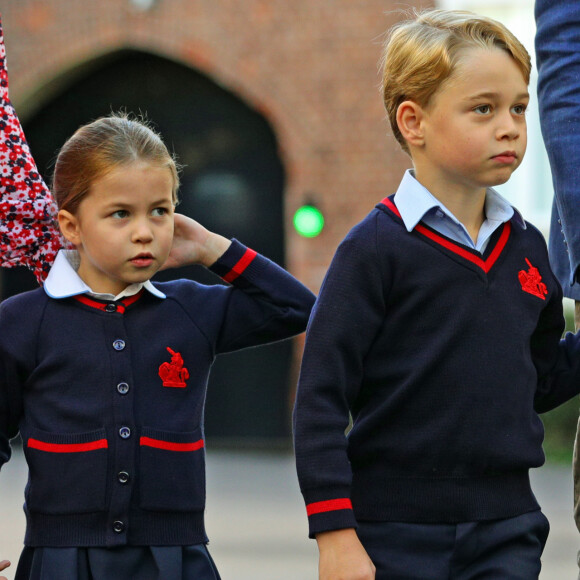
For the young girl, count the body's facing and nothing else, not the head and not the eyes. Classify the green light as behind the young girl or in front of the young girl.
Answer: behind

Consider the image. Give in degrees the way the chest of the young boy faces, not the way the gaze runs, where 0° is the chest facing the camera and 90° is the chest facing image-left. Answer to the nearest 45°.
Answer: approximately 315°

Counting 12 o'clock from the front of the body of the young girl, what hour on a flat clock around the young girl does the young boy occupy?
The young boy is roughly at 10 o'clock from the young girl.

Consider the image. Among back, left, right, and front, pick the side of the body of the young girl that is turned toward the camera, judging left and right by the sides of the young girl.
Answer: front

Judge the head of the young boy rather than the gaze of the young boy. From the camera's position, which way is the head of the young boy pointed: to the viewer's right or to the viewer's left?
to the viewer's right

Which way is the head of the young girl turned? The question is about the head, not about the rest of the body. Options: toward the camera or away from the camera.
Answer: toward the camera

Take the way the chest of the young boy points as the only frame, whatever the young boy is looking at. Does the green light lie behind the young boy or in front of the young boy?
behind

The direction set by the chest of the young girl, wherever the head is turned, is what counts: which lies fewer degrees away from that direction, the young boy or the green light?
the young boy

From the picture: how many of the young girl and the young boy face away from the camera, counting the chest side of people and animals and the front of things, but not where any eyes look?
0

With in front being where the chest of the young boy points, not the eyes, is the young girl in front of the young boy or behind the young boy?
behind
